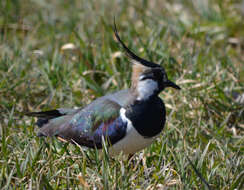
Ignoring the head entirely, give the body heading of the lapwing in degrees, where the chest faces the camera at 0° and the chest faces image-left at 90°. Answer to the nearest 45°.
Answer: approximately 270°
